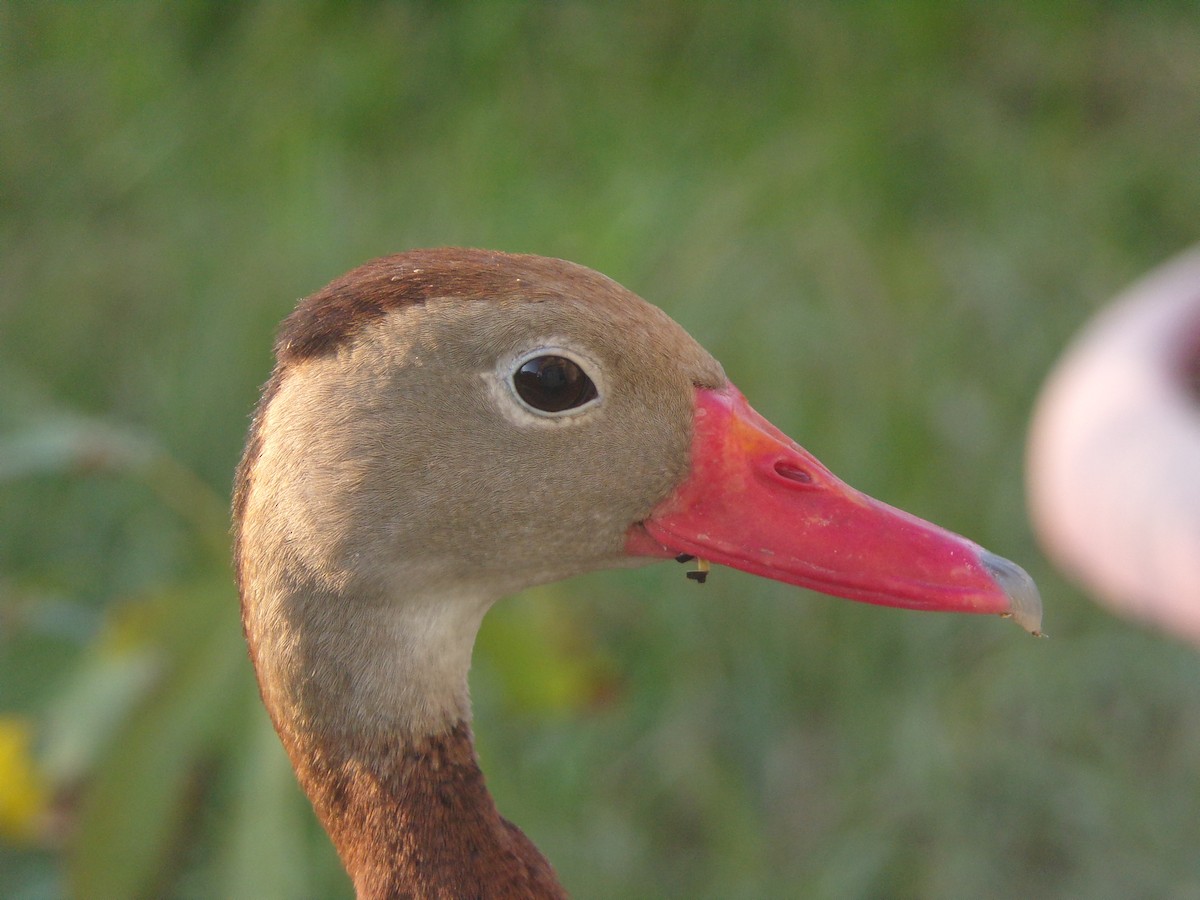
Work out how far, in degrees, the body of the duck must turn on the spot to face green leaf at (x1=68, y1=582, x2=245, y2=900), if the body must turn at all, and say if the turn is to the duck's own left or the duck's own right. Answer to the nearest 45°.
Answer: approximately 135° to the duck's own left

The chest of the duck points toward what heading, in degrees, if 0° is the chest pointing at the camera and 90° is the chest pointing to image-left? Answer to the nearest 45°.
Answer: approximately 270°
